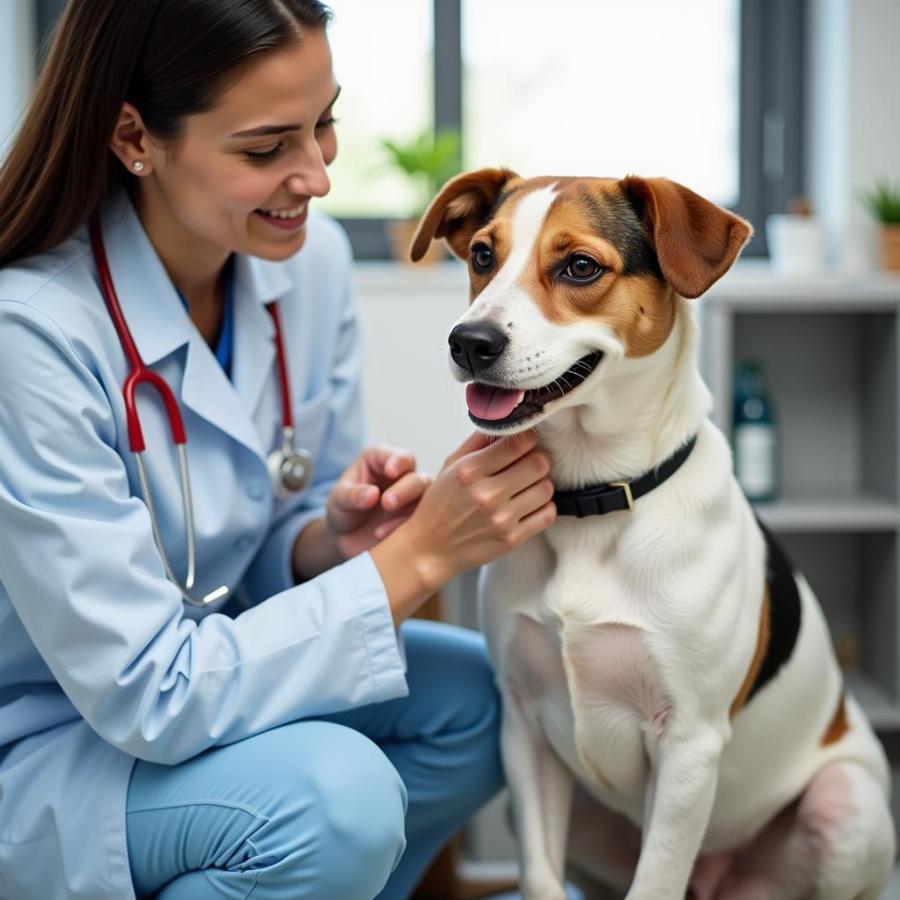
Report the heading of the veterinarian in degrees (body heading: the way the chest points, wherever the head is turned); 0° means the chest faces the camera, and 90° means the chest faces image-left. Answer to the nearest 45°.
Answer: approximately 315°

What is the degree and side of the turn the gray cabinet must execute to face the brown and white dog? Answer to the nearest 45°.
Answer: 0° — it already faces it

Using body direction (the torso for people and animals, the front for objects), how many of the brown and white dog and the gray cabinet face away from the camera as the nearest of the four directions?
0

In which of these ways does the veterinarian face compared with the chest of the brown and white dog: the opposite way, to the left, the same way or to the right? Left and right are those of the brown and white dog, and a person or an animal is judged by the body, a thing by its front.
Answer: to the left

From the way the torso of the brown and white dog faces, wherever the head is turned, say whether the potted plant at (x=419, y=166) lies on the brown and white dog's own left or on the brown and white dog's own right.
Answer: on the brown and white dog's own right

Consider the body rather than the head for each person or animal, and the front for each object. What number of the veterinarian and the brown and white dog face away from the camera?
0

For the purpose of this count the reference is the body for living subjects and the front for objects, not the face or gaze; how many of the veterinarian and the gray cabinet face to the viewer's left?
0
